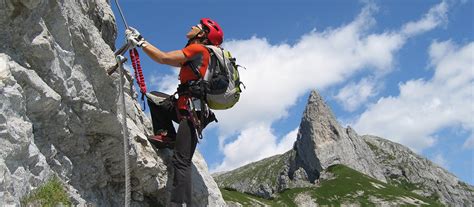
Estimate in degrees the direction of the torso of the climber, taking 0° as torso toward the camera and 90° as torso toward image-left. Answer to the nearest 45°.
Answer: approximately 90°

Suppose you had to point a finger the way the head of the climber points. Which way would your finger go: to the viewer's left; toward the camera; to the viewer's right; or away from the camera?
to the viewer's left
